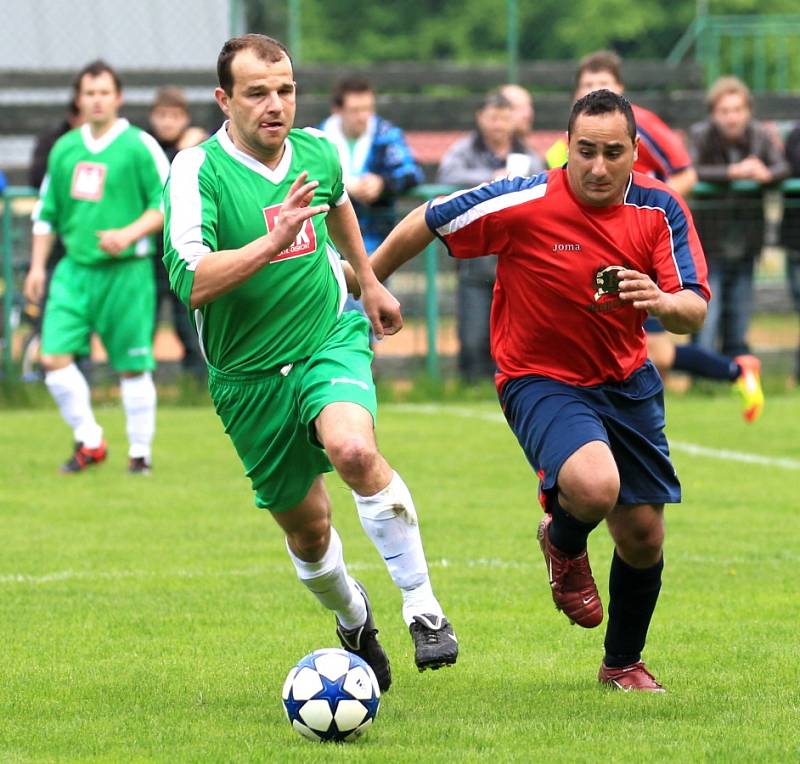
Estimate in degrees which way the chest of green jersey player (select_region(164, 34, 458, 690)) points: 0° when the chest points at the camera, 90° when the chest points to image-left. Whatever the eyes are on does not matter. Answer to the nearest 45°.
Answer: approximately 315°

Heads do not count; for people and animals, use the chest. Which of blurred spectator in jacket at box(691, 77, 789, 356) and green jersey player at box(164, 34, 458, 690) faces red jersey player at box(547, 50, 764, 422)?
the blurred spectator in jacket

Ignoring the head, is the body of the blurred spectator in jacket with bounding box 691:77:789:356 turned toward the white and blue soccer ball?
yes

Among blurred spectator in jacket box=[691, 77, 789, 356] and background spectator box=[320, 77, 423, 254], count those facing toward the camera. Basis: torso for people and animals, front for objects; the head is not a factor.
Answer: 2

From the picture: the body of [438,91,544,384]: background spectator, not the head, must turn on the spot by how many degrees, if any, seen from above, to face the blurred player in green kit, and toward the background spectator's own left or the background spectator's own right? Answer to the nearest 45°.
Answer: approximately 45° to the background spectator's own right

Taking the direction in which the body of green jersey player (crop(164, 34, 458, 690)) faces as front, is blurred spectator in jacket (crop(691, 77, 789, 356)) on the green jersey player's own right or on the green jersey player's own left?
on the green jersey player's own left
